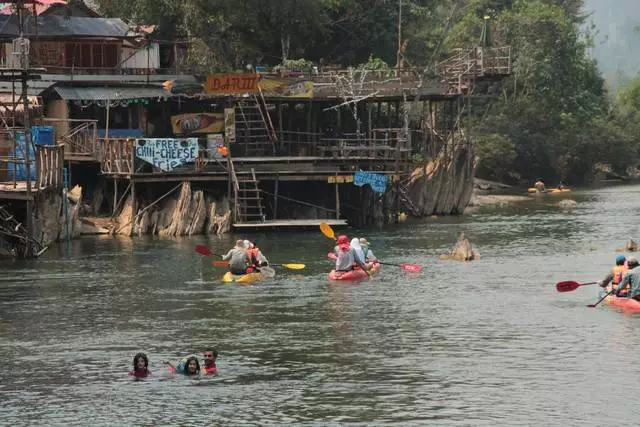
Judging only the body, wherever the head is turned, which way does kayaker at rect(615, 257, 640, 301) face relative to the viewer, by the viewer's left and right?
facing away from the viewer and to the left of the viewer

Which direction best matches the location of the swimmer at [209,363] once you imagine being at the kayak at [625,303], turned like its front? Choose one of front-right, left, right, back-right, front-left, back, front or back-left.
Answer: left

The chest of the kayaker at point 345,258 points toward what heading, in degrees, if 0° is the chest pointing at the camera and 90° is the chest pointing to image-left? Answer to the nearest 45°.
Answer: approximately 225°

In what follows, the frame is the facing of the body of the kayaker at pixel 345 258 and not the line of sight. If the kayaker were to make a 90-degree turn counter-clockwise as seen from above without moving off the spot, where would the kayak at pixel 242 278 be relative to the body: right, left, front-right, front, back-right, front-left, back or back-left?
front-left

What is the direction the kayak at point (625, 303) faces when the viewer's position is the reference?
facing away from the viewer and to the left of the viewer

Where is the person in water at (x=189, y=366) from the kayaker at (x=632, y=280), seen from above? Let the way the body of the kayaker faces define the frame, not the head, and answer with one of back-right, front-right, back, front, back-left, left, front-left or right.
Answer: left
